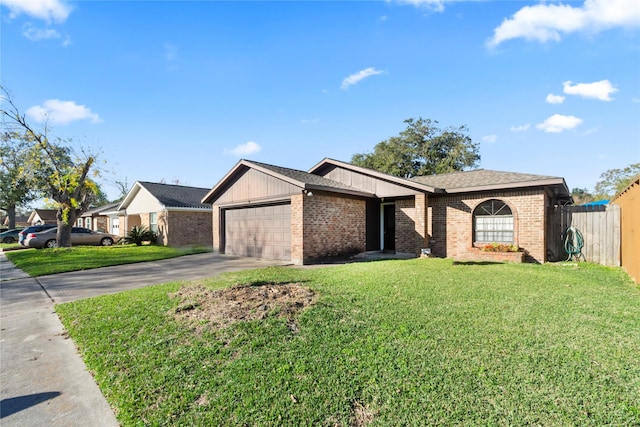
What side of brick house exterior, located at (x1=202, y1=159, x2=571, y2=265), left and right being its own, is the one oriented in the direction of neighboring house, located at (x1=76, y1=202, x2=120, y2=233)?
right

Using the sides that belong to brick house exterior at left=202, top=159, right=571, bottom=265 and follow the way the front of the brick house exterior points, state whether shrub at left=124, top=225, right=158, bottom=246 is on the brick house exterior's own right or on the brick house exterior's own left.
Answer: on the brick house exterior's own right

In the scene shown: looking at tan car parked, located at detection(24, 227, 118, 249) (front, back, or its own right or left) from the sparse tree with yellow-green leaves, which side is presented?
right

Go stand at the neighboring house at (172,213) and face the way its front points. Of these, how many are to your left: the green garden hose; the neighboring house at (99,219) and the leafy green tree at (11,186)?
1

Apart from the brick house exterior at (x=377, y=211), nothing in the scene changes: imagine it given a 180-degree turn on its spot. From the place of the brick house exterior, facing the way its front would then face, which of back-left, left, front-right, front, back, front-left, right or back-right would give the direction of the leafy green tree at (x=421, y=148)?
front-left

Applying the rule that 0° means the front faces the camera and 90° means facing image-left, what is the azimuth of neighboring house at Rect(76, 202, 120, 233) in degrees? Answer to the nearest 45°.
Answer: approximately 45°

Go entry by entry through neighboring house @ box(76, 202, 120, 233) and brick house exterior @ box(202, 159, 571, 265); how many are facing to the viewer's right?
0

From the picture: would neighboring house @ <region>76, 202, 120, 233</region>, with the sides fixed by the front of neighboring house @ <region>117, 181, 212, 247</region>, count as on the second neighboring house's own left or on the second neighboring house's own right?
on the second neighboring house's own right
